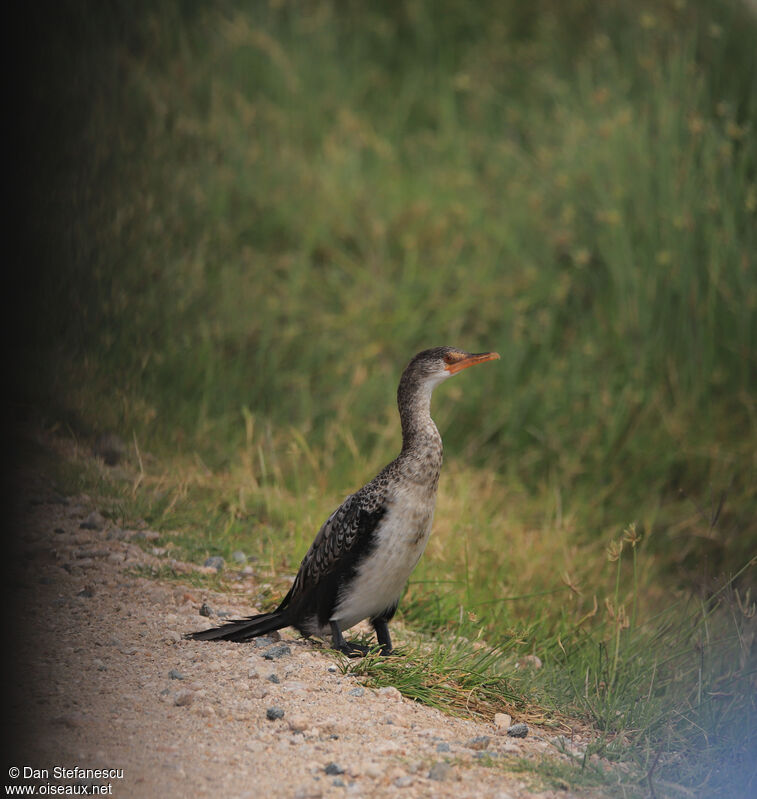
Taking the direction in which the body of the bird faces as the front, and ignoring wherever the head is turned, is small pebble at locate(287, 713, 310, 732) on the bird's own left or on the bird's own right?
on the bird's own right

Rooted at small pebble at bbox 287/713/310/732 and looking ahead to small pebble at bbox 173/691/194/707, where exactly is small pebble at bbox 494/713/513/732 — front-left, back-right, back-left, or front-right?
back-right

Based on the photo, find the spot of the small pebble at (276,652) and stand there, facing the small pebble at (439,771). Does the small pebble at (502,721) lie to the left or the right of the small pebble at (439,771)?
left

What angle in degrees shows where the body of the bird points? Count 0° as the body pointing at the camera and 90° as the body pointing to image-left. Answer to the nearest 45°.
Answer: approximately 270°

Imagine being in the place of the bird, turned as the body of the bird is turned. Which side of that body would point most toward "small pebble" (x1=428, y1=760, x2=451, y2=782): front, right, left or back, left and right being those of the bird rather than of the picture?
right

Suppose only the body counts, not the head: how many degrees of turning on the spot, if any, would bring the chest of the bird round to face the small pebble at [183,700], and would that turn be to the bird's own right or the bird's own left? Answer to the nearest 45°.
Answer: approximately 135° to the bird's own right
